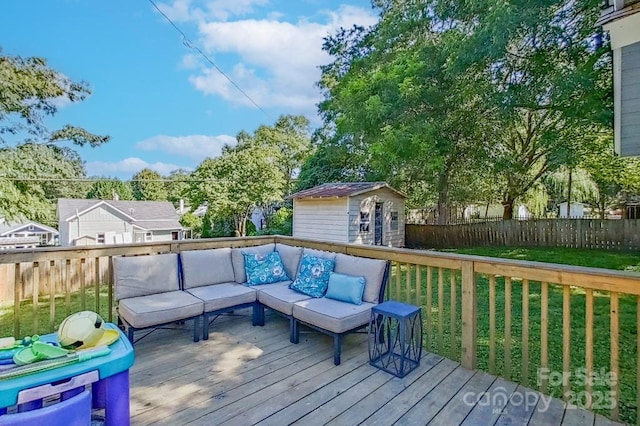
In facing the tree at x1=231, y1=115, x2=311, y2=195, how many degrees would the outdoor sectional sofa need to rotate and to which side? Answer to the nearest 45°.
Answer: approximately 180°

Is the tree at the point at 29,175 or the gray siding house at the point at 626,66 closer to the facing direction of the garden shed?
the gray siding house

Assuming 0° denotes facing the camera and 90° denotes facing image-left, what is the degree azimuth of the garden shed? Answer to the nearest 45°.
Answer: approximately 315°

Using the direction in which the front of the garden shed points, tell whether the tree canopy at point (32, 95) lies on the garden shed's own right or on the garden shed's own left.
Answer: on the garden shed's own right

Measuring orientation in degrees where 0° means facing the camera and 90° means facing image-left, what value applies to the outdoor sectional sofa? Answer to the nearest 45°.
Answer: approximately 0°

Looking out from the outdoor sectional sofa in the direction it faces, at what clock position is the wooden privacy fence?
The wooden privacy fence is roughly at 8 o'clock from the outdoor sectional sofa.

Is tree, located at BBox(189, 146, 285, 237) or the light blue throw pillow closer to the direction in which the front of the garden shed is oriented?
the light blue throw pillow

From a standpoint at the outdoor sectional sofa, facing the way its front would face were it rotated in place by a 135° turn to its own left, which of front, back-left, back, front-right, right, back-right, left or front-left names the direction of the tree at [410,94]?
front

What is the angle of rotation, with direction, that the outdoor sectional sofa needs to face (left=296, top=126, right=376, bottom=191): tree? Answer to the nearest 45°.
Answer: approximately 180°

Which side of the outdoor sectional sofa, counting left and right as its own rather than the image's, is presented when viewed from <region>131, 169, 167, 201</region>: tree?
back

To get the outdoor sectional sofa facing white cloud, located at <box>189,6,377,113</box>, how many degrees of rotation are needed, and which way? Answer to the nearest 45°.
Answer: approximately 180°

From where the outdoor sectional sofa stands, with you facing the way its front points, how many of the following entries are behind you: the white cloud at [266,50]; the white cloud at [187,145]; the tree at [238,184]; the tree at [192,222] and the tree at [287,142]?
5

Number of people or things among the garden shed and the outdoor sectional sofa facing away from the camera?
0

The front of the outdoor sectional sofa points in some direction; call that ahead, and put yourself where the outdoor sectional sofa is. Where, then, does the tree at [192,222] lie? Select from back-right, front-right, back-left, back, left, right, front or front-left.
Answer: back
